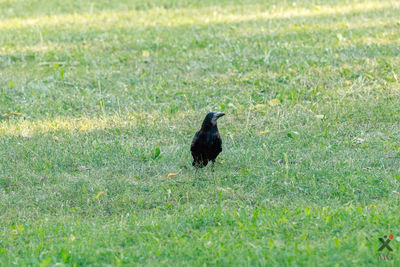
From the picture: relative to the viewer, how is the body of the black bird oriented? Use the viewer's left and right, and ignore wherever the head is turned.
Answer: facing the viewer and to the right of the viewer

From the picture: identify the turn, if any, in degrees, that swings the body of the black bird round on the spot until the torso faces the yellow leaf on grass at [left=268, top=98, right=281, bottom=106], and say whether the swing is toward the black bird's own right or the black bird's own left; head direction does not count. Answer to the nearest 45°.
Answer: approximately 90° to the black bird's own left

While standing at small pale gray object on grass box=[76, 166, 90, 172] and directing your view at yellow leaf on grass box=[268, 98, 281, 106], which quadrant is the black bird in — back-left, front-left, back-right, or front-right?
front-right

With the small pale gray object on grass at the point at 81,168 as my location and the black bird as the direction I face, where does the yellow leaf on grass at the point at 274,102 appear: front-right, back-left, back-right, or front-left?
front-left

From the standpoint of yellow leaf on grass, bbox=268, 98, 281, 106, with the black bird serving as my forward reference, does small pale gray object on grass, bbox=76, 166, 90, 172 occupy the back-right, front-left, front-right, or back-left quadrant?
front-right
